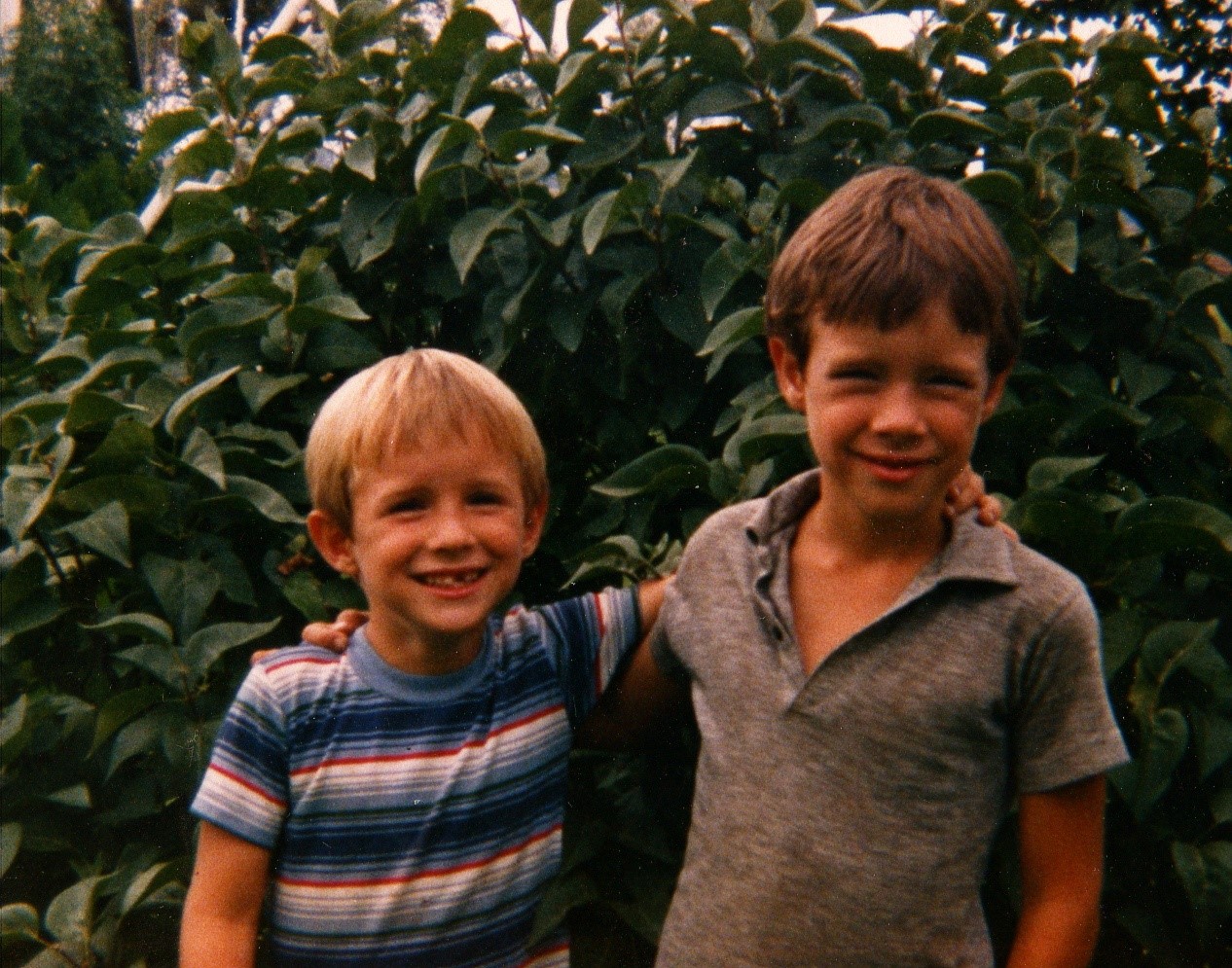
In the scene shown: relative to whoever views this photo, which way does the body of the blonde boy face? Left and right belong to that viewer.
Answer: facing the viewer

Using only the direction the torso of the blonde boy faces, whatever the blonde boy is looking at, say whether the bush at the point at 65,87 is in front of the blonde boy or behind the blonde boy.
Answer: behind

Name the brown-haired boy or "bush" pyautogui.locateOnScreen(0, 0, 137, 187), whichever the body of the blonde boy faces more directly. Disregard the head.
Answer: the brown-haired boy

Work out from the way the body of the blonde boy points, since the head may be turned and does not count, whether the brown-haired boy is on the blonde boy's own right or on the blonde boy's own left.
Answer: on the blonde boy's own left

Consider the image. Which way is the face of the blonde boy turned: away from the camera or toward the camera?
toward the camera

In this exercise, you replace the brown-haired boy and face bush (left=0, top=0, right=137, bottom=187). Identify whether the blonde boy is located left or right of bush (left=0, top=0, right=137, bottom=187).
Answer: left

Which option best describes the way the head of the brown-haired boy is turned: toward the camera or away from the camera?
toward the camera
